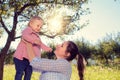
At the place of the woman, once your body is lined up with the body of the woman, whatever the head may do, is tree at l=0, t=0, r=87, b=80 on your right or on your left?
on your right

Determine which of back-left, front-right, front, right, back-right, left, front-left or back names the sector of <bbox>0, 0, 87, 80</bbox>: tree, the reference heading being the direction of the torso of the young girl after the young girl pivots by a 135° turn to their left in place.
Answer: front

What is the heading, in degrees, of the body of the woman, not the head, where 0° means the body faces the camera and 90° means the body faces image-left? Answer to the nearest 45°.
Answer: approximately 90°

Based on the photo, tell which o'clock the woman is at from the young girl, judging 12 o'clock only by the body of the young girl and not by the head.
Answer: The woman is roughly at 1 o'clock from the young girl.

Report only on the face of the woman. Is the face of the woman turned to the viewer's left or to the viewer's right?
to the viewer's left

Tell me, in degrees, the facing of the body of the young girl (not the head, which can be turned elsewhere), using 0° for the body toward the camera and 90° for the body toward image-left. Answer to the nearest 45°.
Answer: approximately 315°

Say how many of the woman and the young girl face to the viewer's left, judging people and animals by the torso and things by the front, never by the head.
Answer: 1

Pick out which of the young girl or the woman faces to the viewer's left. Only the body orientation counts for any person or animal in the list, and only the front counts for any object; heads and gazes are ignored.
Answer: the woman
